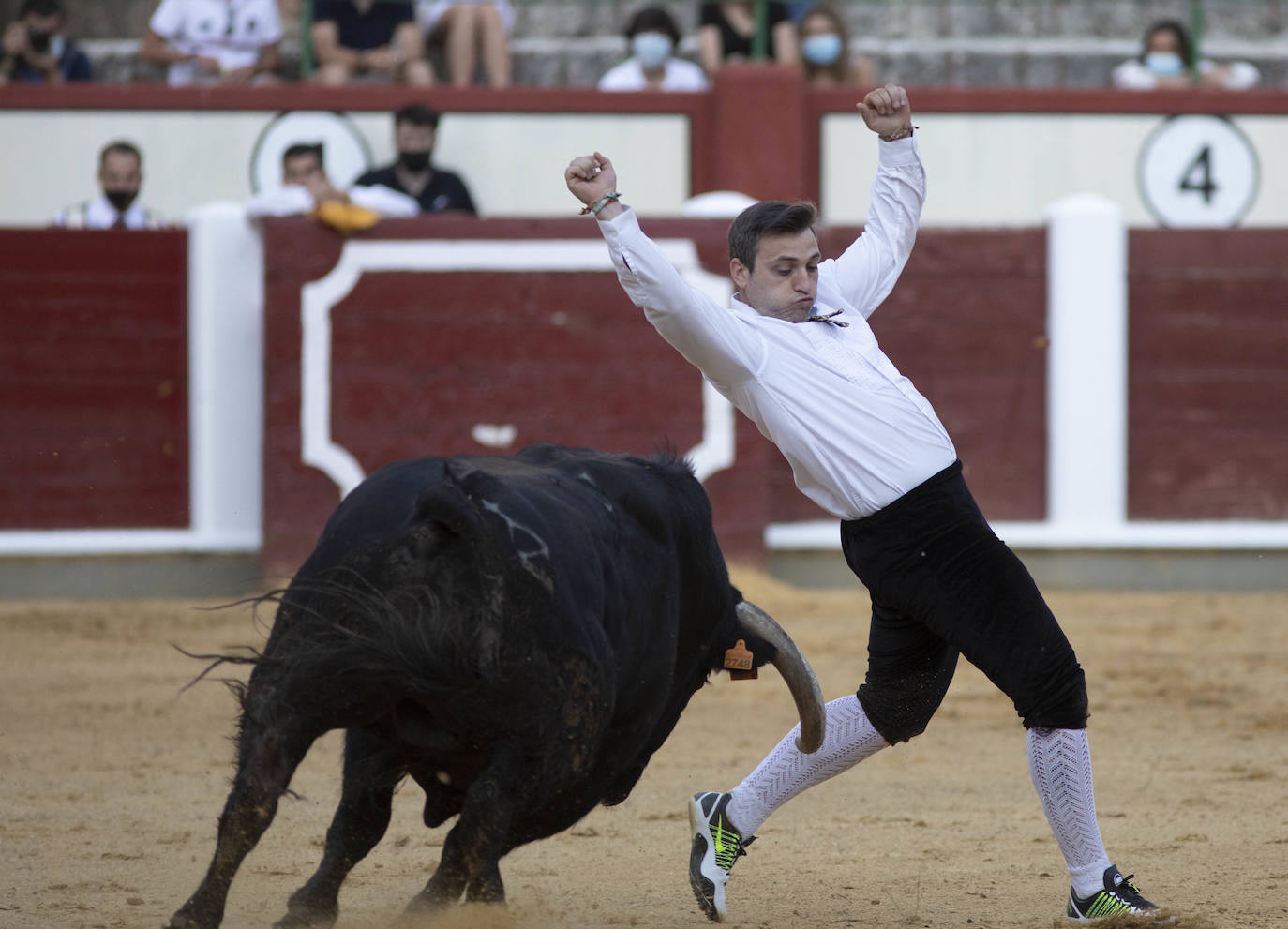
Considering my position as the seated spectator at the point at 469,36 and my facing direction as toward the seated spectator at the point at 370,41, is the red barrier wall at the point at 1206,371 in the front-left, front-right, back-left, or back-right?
back-left

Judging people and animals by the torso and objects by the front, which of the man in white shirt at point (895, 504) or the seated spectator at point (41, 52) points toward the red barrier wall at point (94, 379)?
the seated spectator

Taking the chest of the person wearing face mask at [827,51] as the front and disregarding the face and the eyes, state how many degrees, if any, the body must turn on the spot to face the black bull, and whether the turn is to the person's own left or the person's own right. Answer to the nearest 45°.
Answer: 0° — they already face it

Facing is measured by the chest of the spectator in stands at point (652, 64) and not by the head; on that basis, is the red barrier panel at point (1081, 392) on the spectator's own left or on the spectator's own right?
on the spectator's own left

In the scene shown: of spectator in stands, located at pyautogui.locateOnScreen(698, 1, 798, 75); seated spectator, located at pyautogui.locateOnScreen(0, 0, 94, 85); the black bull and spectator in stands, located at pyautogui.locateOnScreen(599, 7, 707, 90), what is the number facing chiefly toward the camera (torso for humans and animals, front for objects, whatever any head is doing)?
3

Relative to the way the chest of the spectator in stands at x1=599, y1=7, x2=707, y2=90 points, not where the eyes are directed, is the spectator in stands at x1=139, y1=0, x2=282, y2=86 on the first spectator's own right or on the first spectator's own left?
on the first spectator's own right
